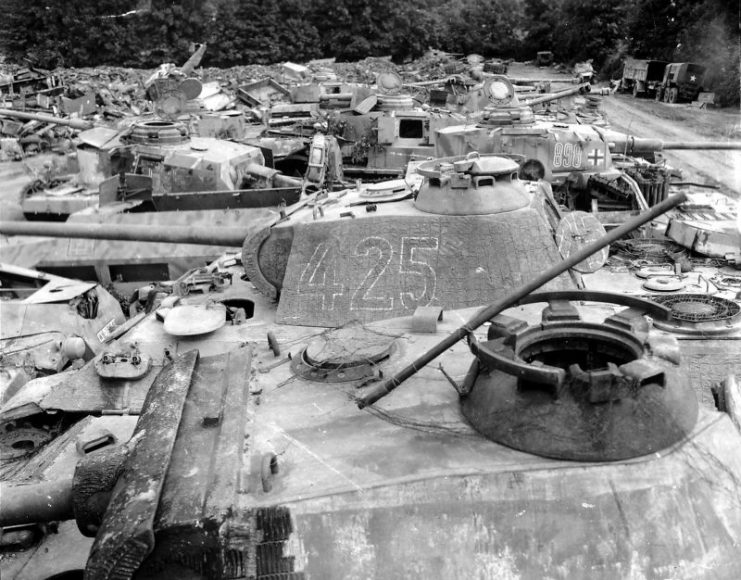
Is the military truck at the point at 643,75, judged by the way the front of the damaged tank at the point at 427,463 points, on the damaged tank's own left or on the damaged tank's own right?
on the damaged tank's own right

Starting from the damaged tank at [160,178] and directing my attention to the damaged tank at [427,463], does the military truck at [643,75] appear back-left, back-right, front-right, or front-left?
back-left

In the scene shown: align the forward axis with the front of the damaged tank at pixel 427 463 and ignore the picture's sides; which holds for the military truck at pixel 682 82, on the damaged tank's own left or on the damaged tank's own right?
on the damaged tank's own right

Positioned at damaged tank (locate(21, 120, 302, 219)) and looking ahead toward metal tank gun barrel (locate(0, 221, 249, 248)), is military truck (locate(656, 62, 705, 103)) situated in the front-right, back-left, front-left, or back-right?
back-left
